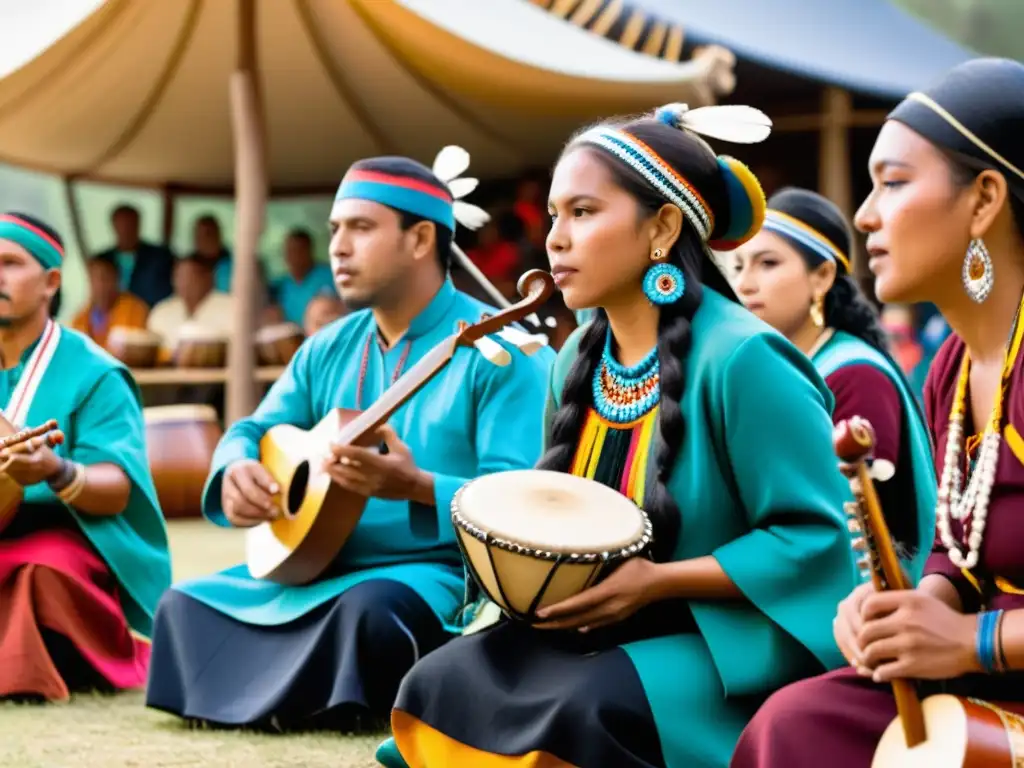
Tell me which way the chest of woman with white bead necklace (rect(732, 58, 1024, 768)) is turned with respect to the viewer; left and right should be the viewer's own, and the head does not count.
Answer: facing the viewer and to the left of the viewer

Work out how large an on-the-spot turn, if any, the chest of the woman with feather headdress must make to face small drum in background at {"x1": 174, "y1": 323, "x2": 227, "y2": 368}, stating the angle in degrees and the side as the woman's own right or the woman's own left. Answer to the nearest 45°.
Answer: approximately 135° to the woman's own right

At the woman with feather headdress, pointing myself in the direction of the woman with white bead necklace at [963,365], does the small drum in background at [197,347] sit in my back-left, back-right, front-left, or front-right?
back-left

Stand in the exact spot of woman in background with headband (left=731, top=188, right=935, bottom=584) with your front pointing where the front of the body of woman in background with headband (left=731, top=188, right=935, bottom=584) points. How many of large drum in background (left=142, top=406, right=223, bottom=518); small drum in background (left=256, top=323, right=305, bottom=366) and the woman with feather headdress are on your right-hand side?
2

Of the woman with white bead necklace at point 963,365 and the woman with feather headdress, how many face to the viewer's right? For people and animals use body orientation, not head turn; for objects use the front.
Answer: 0

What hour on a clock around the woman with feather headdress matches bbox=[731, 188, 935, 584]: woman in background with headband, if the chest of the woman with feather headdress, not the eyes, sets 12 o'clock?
The woman in background with headband is roughly at 5 o'clock from the woman with feather headdress.

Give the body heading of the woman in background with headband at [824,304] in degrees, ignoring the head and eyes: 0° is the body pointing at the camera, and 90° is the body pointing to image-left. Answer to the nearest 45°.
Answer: approximately 45°

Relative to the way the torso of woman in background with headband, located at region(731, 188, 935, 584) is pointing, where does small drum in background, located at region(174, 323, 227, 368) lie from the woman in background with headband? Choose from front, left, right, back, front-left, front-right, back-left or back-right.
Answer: right

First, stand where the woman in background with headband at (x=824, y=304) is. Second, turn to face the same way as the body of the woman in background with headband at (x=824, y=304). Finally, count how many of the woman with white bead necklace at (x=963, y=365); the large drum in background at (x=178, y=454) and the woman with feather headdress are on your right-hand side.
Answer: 1

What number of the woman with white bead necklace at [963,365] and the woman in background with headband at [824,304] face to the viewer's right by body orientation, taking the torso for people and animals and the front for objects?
0

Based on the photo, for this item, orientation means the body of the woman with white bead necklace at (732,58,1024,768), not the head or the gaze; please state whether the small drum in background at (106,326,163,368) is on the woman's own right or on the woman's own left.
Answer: on the woman's own right

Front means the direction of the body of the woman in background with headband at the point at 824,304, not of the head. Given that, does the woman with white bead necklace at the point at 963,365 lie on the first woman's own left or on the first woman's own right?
on the first woman's own left

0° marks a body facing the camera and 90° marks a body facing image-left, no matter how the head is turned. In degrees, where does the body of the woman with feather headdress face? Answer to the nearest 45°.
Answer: approximately 45°
